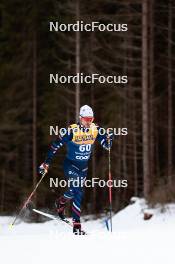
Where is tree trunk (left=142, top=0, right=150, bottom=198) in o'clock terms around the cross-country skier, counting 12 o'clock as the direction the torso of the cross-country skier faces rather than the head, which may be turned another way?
The tree trunk is roughly at 8 o'clock from the cross-country skier.
